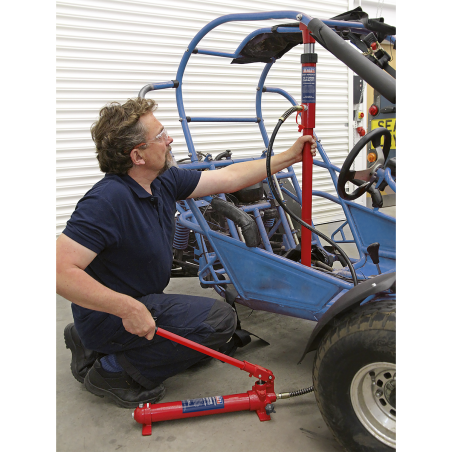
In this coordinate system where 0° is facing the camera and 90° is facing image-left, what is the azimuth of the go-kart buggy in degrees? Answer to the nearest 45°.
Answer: approximately 315°
